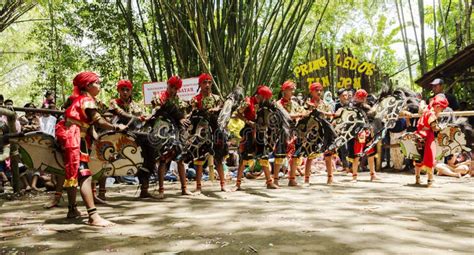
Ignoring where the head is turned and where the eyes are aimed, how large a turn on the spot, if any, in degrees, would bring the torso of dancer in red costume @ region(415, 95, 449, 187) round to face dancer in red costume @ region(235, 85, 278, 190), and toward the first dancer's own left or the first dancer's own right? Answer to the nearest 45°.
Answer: approximately 135° to the first dancer's own right

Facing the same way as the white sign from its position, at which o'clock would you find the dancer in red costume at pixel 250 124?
The dancer in red costume is roughly at 11 o'clock from the white sign.

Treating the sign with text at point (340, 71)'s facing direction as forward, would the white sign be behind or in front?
in front

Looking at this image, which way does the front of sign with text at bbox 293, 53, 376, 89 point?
toward the camera

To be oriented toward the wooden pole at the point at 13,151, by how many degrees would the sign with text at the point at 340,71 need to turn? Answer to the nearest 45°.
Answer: approximately 45° to its right
